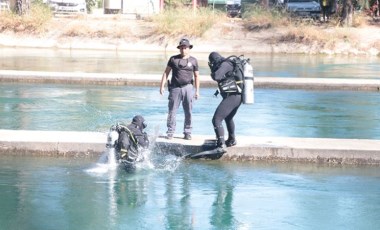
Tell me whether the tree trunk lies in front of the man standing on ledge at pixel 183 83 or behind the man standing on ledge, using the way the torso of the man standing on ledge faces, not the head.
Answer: behind

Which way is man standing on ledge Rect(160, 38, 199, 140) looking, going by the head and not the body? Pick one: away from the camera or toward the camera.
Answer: toward the camera

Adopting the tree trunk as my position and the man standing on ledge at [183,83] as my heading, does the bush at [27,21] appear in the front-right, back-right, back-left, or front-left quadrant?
front-right

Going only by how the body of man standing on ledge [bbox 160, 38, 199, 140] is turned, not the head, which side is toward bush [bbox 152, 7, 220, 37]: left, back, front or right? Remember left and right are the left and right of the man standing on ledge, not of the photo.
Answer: back

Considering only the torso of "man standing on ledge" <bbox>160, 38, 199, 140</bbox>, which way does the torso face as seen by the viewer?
toward the camera

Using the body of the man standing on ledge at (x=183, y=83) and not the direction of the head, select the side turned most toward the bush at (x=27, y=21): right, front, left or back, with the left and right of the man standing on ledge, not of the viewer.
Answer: back

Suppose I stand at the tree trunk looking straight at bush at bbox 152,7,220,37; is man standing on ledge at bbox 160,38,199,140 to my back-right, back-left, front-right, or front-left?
front-left
